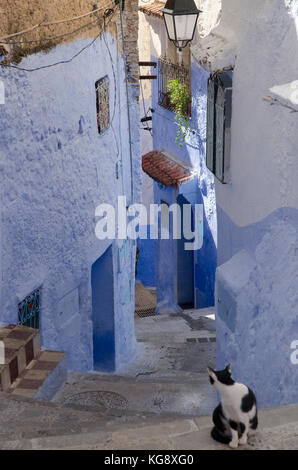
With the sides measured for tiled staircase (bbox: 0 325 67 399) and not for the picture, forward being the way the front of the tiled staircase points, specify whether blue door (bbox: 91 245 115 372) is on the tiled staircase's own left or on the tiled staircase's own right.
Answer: on the tiled staircase's own left

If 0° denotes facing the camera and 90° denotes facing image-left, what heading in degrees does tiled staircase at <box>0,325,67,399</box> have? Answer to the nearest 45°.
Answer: approximately 315°

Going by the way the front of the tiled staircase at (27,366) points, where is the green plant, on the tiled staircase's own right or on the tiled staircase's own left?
on the tiled staircase's own left

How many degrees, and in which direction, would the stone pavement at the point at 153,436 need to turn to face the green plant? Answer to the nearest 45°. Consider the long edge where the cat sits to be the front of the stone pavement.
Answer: approximately 180°

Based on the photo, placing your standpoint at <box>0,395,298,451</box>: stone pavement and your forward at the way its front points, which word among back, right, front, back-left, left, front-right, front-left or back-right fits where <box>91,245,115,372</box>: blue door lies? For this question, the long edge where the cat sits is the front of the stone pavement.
back

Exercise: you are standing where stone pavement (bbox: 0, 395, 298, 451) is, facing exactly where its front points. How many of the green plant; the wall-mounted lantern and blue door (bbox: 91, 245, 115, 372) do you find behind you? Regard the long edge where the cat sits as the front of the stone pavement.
3
